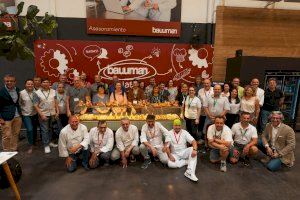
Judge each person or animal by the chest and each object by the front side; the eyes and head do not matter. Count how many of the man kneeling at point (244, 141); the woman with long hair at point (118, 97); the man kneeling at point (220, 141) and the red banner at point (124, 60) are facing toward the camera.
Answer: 4

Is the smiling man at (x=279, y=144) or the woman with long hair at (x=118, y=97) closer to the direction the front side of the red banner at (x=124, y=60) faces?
the woman with long hair

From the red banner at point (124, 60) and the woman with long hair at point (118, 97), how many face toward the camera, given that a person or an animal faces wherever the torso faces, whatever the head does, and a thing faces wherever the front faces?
2

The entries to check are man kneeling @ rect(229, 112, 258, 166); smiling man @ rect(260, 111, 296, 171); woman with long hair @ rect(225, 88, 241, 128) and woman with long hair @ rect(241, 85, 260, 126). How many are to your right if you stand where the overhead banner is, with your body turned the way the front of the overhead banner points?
0

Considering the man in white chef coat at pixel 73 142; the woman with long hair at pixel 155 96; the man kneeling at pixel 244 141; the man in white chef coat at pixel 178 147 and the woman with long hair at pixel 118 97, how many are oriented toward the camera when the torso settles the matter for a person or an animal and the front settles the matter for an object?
5

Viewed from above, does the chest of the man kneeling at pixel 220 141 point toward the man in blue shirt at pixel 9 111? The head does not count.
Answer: no

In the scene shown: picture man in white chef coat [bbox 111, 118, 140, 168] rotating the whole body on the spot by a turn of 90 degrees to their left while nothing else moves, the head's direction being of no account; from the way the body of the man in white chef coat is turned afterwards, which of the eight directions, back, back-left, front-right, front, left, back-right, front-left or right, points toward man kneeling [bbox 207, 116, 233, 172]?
front

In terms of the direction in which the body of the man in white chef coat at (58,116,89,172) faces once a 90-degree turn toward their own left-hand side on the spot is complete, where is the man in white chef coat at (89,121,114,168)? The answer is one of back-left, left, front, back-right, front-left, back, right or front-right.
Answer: front

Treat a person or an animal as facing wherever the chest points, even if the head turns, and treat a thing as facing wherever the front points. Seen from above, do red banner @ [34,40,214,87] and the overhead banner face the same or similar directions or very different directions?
same or similar directions

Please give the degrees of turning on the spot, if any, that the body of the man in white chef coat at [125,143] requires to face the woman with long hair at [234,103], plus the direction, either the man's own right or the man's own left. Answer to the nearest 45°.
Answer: approximately 90° to the man's own left

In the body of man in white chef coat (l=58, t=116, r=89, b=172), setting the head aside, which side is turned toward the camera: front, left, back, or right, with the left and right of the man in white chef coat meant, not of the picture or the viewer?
front

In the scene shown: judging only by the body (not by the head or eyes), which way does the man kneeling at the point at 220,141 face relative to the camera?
toward the camera

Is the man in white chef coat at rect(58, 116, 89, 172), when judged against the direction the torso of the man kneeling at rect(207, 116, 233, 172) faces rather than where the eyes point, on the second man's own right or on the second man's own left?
on the second man's own right

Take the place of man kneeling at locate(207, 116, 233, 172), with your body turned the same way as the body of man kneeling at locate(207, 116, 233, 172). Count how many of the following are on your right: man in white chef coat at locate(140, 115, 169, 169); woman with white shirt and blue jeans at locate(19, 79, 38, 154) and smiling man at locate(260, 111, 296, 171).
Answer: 2

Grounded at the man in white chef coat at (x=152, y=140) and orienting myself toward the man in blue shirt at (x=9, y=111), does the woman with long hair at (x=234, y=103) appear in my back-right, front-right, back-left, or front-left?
back-right

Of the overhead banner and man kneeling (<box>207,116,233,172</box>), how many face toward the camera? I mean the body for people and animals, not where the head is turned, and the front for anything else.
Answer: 2

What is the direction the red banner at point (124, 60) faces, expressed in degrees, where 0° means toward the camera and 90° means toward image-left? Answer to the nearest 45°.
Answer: approximately 0°

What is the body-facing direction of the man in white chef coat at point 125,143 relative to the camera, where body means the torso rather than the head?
toward the camera
